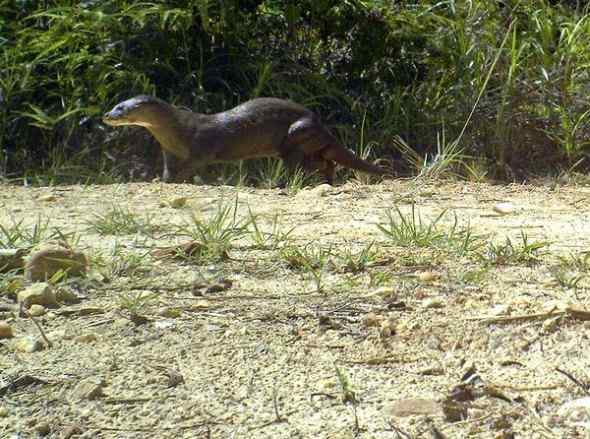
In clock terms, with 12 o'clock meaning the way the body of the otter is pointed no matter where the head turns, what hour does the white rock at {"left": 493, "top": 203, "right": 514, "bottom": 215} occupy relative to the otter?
The white rock is roughly at 8 o'clock from the otter.

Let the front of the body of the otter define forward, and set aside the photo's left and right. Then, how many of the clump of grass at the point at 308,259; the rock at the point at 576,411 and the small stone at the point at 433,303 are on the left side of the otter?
3

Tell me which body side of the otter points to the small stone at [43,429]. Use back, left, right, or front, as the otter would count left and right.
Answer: left

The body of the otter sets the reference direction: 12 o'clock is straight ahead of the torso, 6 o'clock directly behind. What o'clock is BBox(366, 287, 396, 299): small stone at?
The small stone is roughly at 9 o'clock from the otter.

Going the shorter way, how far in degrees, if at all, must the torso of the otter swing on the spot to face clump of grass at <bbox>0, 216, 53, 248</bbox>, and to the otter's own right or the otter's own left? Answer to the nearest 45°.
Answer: approximately 90° to the otter's own left

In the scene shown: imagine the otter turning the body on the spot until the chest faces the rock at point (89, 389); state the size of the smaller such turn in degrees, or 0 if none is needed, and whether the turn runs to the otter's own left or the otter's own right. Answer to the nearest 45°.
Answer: approximately 90° to the otter's own left

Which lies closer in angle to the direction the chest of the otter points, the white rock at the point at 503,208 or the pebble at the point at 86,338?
the pebble

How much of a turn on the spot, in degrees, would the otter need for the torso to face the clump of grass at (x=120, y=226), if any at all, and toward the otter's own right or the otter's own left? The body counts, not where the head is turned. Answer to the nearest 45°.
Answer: approximately 90° to the otter's own left

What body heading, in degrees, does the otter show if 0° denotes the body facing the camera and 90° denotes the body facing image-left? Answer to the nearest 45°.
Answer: approximately 90°

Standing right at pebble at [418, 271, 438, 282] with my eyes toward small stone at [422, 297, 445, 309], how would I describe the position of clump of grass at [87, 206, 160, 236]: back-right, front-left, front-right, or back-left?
back-right

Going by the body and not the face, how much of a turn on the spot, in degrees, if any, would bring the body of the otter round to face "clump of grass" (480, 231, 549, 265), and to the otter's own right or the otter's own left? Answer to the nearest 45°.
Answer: approximately 90° to the otter's own left

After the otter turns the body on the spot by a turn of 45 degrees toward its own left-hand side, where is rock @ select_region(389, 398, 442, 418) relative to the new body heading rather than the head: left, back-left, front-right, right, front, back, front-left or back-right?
front-left
